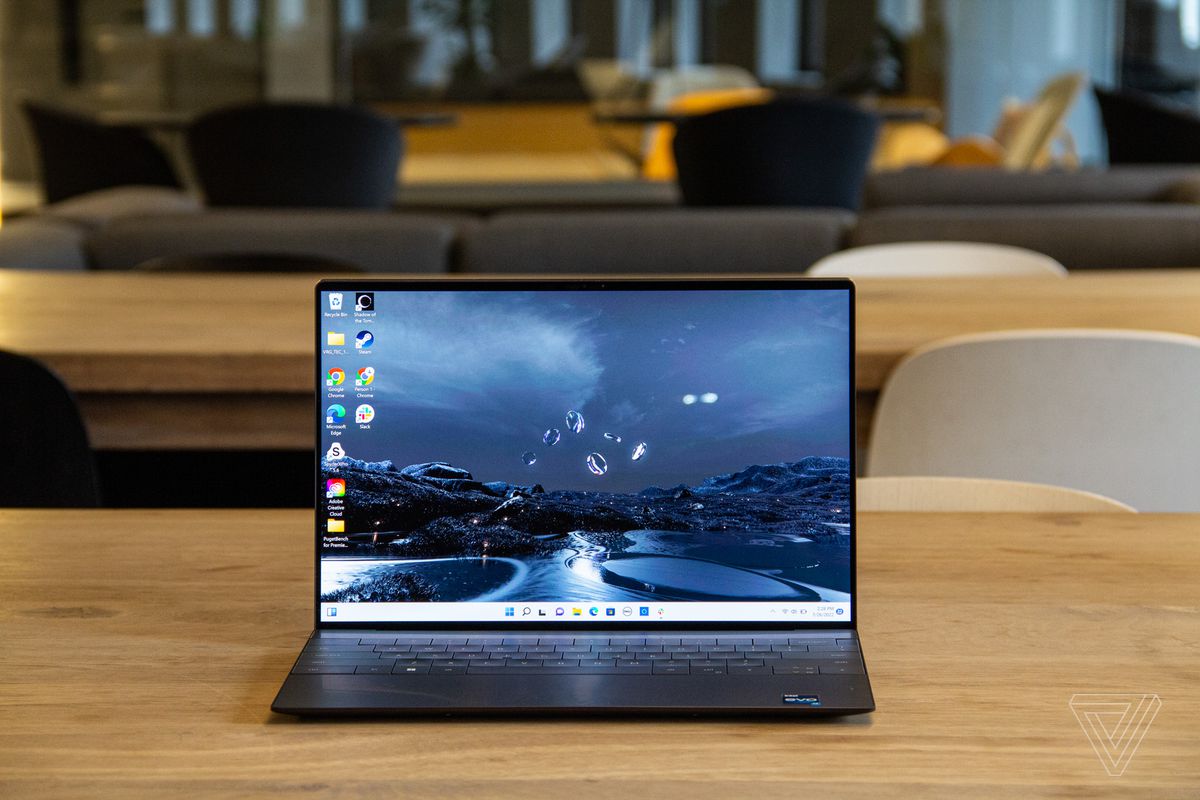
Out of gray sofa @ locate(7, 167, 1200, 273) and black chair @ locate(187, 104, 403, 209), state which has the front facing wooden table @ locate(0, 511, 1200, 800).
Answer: the gray sofa

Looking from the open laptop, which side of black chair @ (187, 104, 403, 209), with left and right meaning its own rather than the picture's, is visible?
back

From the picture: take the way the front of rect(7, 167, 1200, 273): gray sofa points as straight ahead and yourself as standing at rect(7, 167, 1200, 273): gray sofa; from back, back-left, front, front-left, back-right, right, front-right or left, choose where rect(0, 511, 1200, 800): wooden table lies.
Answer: front

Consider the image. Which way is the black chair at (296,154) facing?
away from the camera

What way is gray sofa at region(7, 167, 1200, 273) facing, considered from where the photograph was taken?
facing the viewer
